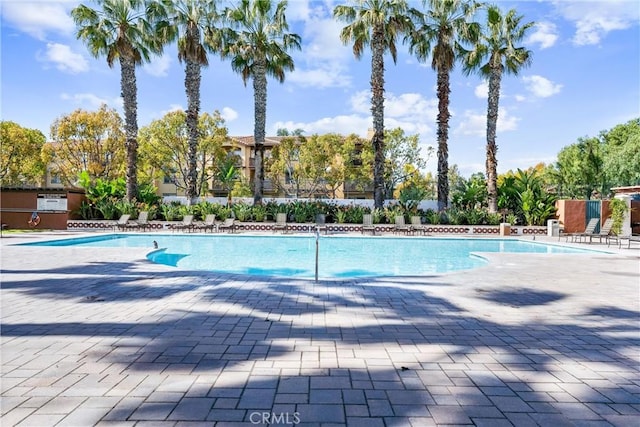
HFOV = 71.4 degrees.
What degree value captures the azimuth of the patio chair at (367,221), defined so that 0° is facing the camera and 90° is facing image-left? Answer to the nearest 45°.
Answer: approximately 0°

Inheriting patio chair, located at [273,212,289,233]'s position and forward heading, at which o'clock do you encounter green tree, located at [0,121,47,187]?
The green tree is roughly at 4 o'clock from the patio chair.

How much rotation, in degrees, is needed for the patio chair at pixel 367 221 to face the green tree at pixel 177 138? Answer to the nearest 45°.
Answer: approximately 135° to its right

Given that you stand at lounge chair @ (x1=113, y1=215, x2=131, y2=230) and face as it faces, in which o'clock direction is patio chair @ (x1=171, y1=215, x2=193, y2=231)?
The patio chair is roughly at 8 o'clock from the lounge chair.

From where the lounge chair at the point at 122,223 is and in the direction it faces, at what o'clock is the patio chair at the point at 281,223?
The patio chair is roughly at 8 o'clock from the lounge chair.

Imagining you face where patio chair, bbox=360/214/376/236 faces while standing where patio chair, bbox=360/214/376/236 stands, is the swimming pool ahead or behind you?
ahead

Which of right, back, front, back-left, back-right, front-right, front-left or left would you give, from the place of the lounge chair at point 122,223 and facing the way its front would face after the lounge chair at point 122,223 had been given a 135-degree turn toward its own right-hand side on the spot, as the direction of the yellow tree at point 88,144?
front

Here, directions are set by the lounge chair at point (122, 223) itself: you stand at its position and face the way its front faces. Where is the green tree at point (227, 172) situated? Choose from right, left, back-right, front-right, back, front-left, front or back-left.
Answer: back

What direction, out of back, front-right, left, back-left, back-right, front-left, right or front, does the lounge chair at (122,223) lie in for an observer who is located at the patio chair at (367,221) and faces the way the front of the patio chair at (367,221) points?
right

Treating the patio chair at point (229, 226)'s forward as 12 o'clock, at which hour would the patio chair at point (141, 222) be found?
the patio chair at point (141, 222) is roughly at 2 o'clock from the patio chair at point (229, 226).
